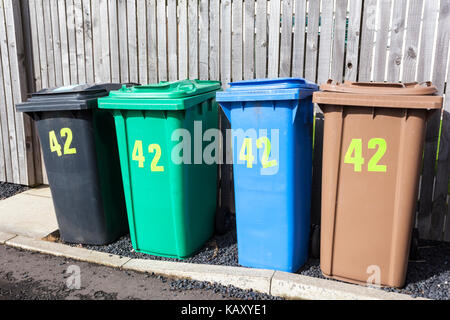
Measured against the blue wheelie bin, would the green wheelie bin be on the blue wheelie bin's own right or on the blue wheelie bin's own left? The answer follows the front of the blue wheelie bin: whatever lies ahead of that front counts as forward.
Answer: on the blue wheelie bin's own right

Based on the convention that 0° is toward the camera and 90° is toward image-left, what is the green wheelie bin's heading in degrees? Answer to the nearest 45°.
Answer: approximately 45°

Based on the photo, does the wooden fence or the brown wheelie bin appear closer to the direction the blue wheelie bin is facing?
the brown wheelie bin

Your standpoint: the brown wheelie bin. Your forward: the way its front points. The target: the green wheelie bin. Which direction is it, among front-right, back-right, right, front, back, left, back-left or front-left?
right

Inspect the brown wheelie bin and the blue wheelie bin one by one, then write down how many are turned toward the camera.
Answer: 2

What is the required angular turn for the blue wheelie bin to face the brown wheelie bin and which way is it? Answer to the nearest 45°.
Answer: approximately 90° to its left

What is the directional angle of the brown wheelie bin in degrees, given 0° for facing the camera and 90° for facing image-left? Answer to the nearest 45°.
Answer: approximately 0°
